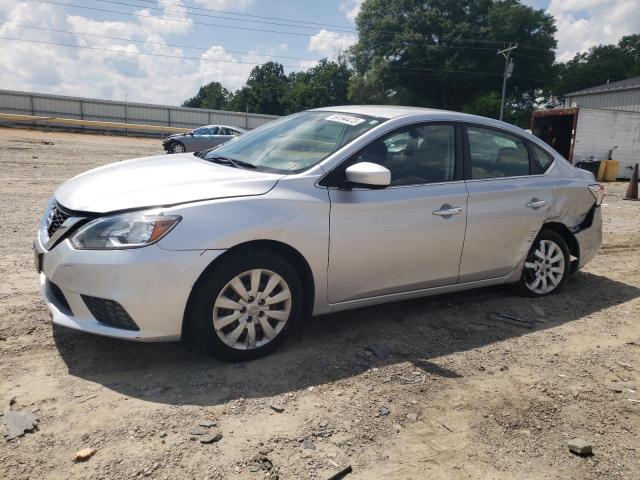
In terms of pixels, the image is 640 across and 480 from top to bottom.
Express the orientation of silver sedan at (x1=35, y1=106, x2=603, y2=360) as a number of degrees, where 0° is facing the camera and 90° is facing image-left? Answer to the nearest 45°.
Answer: approximately 45°

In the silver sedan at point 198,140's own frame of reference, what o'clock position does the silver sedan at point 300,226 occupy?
the silver sedan at point 300,226 is roughly at 9 o'clock from the silver sedan at point 198,140.

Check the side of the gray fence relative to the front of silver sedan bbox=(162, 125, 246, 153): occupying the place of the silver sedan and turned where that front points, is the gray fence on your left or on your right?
on your right

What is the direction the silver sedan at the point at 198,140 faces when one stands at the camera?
facing to the left of the viewer

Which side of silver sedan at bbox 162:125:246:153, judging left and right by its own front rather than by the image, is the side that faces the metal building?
back

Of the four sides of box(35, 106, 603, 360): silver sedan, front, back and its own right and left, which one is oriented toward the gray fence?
right

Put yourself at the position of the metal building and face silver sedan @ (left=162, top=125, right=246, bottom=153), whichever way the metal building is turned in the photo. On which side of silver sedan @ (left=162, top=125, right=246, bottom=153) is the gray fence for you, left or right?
right

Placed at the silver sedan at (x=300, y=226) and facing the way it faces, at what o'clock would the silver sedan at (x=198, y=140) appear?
the silver sedan at (x=198, y=140) is roughly at 4 o'clock from the silver sedan at (x=300, y=226).
